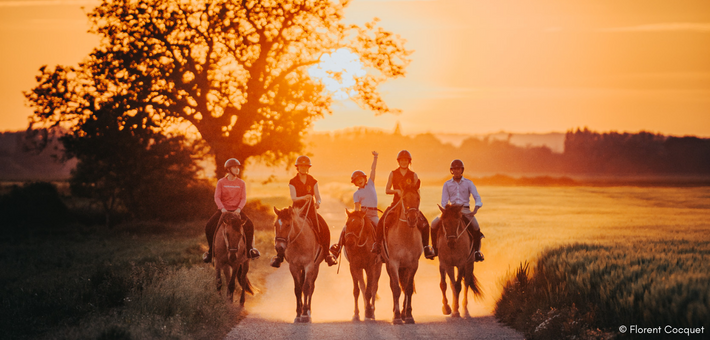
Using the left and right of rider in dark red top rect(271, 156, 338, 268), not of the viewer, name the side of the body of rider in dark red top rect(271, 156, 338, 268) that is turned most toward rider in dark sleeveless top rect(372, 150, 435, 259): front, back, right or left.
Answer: left

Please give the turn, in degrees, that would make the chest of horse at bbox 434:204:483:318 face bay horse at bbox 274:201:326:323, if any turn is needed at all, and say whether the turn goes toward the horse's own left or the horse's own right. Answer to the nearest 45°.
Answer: approximately 90° to the horse's own right

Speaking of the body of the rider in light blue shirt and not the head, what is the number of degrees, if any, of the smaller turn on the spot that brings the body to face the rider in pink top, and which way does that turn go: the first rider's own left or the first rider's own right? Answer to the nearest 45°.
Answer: approximately 90° to the first rider's own right
